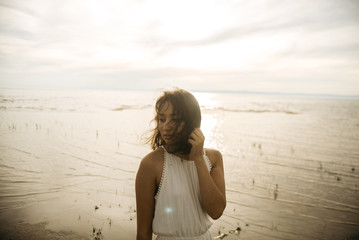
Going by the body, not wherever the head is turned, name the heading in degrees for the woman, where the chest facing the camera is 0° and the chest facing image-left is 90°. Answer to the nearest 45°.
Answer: approximately 0°
